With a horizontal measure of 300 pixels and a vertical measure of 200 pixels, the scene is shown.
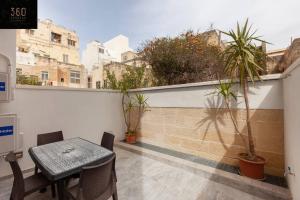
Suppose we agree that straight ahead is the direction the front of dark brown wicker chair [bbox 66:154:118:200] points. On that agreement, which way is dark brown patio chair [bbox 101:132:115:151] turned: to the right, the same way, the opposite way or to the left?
to the left

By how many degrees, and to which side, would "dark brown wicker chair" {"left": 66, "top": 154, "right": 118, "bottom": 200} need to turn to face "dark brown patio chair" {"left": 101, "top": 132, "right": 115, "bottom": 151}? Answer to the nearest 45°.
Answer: approximately 45° to its right

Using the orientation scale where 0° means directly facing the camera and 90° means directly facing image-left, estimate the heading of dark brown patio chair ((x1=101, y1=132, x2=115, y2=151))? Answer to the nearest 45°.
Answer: approximately 45°

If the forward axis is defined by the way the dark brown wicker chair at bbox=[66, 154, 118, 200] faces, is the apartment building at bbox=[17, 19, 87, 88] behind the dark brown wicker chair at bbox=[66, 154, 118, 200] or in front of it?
in front

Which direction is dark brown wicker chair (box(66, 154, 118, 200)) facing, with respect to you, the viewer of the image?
facing away from the viewer and to the left of the viewer

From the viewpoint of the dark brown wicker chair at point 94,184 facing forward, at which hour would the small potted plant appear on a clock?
The small potted plant is roughly at 2 o'clock from the dark brown wicker chair.

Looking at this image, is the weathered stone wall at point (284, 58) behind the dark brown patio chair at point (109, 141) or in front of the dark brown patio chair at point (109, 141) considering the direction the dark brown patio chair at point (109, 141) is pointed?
behind

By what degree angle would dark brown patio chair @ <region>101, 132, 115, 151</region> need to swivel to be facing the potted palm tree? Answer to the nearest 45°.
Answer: approximately 135° to its left

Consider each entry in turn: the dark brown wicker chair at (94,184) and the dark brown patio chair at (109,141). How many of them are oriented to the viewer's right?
0

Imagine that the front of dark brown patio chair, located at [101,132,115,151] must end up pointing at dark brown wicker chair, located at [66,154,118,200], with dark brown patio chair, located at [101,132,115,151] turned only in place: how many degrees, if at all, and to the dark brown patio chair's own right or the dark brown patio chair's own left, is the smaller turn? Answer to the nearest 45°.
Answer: approximately 45° to the dark brown patio chair's own left
